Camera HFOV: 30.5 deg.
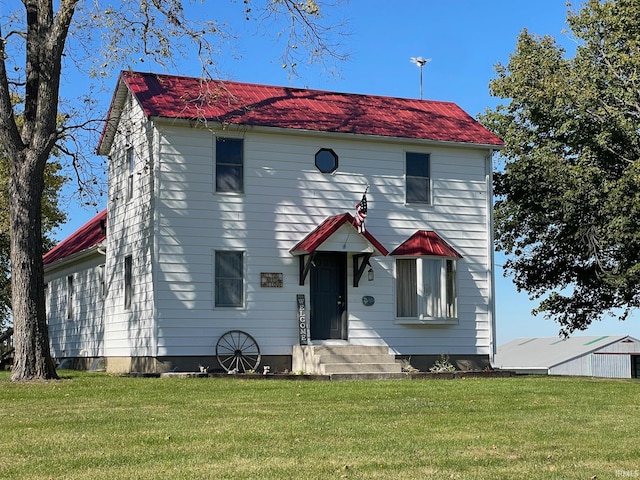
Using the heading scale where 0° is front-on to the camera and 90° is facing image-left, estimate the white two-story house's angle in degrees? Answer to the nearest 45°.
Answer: approximately 0°

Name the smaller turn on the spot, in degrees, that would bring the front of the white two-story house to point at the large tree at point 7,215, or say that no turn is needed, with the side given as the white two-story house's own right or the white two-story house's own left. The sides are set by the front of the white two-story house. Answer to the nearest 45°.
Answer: approximately 135° to the white two-story house's own right

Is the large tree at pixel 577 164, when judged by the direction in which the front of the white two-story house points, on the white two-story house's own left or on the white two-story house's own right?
on the white two-story house's own left
